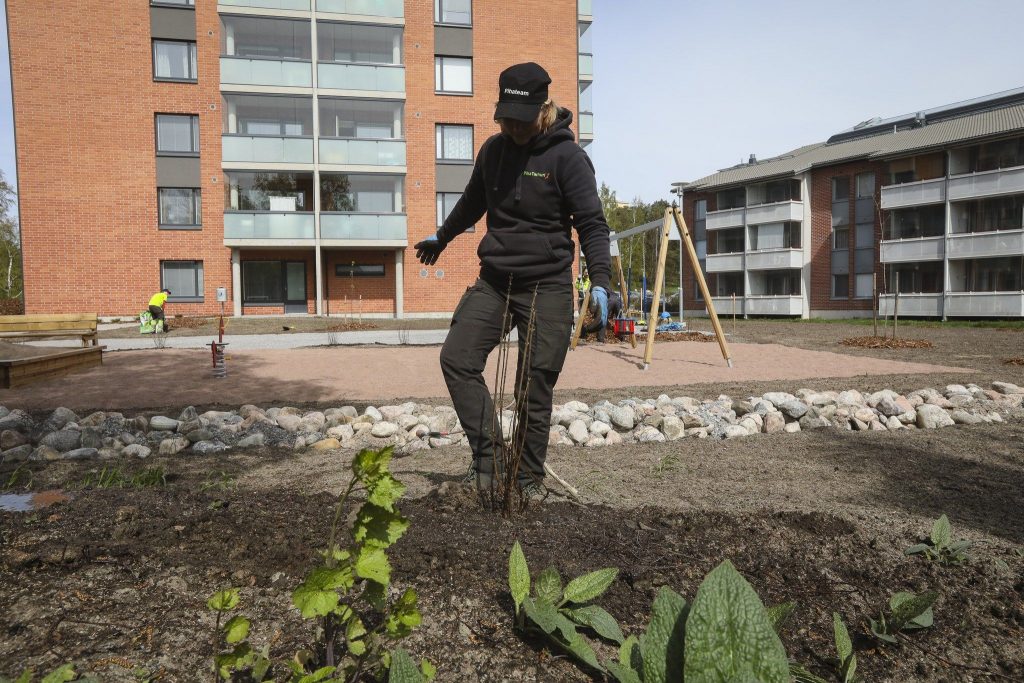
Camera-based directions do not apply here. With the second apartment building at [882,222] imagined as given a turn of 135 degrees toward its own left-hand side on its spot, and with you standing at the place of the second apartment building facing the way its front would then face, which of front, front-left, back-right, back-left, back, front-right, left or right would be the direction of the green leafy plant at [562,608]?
right

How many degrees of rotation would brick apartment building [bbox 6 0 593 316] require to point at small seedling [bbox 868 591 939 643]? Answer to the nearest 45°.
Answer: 0° — it already faces it

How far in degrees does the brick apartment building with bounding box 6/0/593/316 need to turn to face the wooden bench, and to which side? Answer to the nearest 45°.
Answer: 0° — it already faces it

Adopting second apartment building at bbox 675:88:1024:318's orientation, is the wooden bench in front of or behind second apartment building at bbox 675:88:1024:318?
in front

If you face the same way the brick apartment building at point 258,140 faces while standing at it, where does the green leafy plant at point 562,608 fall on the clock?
The green leafy plant is roughly at 12 o'clock from the brick apartment building.

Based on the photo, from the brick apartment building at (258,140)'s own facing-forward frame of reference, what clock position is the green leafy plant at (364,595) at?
The green leafy plant is roughly at 12 o'clock from the brick apartment building.

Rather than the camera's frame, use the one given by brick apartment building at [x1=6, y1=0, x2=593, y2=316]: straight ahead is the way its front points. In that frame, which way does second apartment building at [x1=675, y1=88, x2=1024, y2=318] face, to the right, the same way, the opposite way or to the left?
to the right

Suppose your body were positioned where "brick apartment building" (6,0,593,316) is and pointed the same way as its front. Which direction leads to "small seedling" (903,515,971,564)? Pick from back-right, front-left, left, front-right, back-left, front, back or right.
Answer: front

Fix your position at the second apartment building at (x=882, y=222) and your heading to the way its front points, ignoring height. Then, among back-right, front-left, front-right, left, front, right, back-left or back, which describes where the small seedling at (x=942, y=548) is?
front-left

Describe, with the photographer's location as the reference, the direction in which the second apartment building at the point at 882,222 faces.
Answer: facing the viewer and to the left of the viewer

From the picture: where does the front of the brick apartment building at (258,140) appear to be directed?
toward the camera

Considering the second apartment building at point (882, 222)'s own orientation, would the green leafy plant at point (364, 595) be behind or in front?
in front

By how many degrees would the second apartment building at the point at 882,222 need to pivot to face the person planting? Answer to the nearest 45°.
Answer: approximately 45° to its left

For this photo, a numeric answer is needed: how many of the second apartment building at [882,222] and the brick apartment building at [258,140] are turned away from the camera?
0

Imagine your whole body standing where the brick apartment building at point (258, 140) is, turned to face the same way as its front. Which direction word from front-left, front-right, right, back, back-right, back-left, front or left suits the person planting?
front
